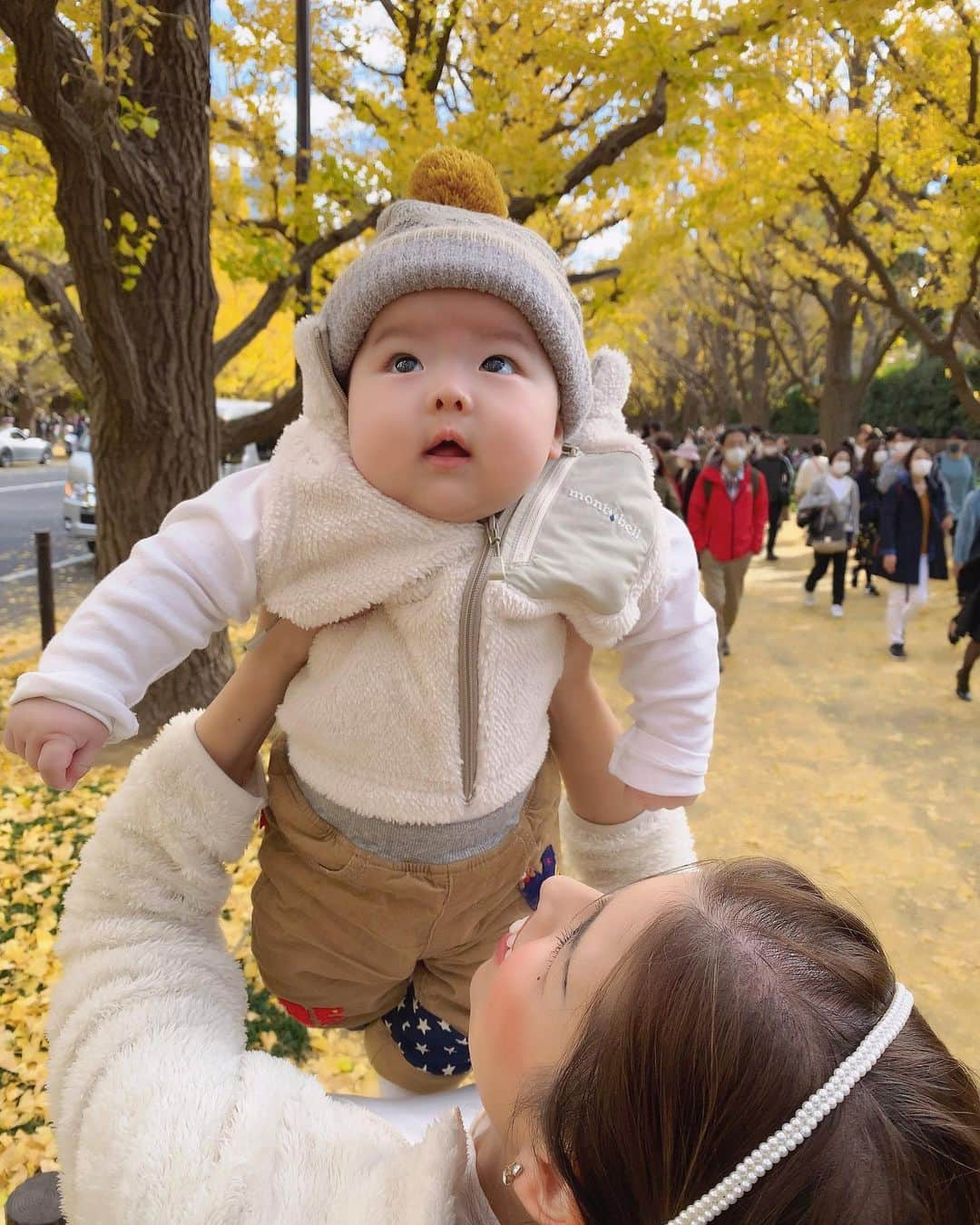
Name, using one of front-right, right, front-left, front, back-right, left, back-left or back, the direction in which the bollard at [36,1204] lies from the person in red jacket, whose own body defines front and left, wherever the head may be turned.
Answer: front

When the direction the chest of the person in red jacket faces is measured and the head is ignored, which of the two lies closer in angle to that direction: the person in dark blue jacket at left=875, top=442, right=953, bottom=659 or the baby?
the baby

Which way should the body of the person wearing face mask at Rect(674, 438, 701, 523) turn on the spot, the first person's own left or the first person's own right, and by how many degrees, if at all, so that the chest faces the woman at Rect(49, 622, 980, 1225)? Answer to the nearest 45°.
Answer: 0° — they already face them

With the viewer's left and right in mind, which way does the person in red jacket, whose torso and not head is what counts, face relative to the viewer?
facing the viewer

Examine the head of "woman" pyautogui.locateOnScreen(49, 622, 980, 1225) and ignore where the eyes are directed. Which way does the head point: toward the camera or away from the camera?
away from the camera

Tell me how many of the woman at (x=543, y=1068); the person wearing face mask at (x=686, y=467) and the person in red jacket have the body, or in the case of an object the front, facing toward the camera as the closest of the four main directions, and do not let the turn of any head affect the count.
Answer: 2

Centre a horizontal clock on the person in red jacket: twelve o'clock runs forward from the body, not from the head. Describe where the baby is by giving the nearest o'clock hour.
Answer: The baby is roughly at 12 o'clock from the person in red jacket.

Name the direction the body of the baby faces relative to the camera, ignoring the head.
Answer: toward the camera

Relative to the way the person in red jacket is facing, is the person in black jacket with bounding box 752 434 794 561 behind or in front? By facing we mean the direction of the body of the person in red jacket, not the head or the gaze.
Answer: behind

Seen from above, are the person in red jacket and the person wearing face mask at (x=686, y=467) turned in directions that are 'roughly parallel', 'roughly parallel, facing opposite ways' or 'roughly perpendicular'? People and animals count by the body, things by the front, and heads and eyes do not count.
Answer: roughly parallel

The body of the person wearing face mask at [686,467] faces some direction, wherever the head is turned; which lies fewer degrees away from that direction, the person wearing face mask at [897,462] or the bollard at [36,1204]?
the bollard

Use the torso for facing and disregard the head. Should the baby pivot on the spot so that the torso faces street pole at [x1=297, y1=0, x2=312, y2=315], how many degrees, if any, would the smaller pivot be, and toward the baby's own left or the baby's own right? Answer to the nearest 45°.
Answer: approximately 180°

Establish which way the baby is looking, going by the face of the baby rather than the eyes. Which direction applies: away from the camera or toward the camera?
toward the camera

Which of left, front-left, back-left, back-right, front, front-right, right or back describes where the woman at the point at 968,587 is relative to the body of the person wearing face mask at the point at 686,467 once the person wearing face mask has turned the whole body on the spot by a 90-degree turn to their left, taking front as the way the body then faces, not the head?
front-right

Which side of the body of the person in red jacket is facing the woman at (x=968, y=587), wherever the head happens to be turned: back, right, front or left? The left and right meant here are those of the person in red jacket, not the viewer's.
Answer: left

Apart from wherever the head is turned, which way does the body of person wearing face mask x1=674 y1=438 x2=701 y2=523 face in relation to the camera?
toward the camera

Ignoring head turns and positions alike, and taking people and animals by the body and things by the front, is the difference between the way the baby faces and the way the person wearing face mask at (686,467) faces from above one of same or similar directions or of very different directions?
same or similar directions
